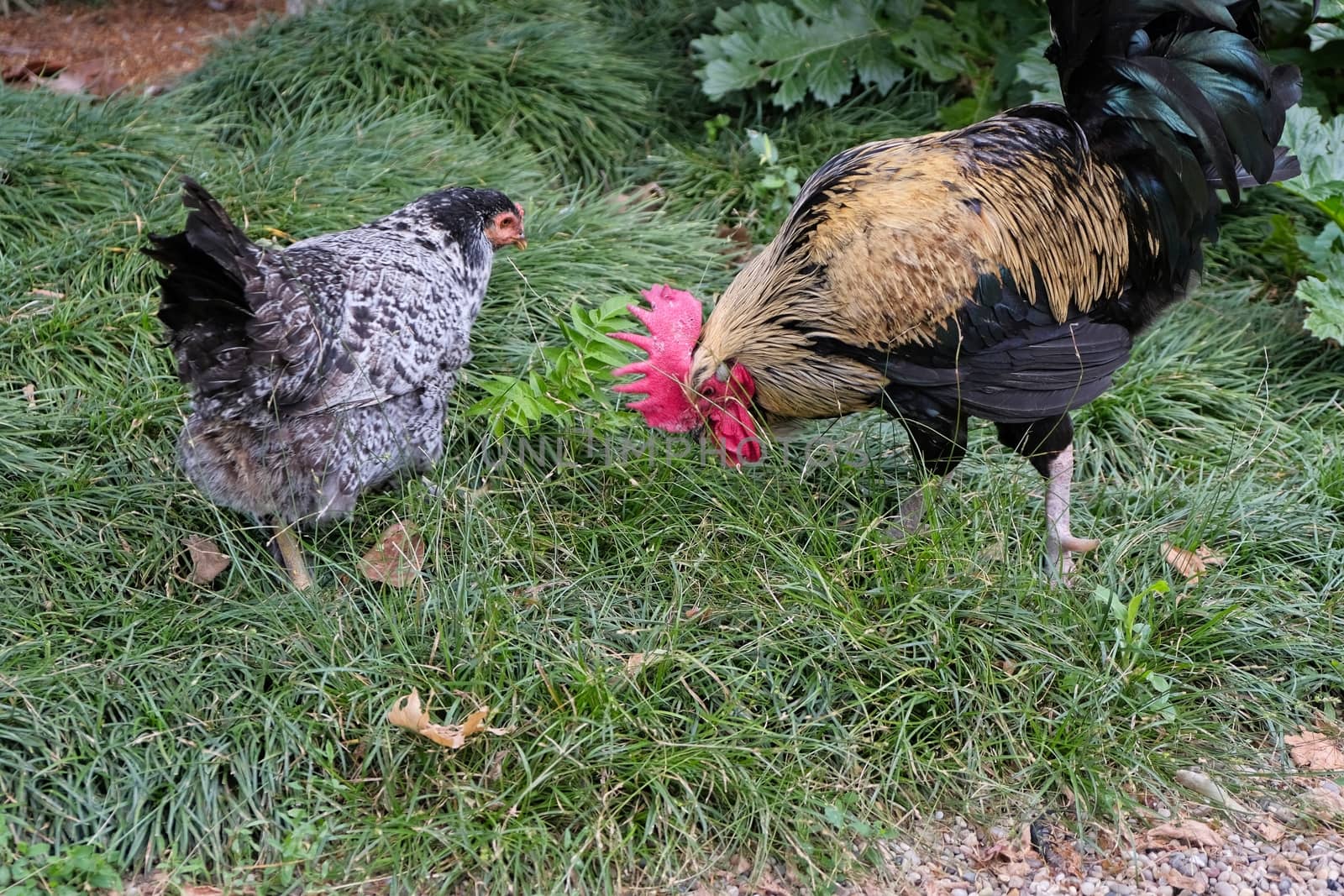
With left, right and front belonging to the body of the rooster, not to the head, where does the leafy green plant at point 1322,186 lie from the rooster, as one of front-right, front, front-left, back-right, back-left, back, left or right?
back-right

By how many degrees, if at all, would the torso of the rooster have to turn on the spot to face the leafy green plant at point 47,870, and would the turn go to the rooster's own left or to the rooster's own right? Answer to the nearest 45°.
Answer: approximately 45° to the rooster's own left

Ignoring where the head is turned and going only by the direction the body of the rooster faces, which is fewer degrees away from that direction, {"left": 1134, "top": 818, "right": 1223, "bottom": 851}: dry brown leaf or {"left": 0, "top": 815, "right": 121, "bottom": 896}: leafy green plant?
the leafy green plant

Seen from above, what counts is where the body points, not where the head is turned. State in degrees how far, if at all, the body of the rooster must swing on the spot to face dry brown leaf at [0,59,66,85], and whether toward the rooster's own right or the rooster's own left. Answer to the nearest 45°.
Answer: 0° — it already faces it

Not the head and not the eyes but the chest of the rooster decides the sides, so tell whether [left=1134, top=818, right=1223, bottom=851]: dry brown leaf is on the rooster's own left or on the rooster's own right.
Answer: on the rooster's own left

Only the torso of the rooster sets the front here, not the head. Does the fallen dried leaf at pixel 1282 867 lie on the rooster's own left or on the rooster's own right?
on the rooster's own left

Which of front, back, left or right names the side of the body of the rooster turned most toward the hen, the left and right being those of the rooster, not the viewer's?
front

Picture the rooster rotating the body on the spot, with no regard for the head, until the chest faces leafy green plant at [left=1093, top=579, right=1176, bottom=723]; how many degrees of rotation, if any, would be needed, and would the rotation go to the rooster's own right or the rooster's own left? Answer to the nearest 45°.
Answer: approximately 135° to the rooster's own left

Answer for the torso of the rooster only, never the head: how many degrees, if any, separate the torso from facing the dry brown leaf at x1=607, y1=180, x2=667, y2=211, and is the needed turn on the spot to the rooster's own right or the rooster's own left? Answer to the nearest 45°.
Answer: approximately 45° to the rooster's own right

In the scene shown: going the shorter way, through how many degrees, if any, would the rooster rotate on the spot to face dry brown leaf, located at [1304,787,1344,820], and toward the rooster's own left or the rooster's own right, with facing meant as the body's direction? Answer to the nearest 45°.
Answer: approximately 135° to the rooster's own left

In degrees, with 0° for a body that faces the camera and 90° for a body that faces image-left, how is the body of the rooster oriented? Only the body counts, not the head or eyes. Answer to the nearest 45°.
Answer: approximately 90°

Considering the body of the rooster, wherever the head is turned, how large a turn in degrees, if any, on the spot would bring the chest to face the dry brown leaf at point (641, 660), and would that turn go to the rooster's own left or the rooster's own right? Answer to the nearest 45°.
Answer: approximately 45° to the rooster's own left
